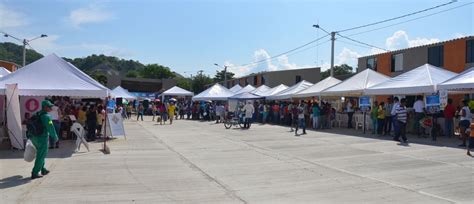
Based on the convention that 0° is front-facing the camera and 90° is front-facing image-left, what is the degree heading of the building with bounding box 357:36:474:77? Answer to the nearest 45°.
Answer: approximately 45°

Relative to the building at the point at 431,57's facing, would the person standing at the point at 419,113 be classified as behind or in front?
in front

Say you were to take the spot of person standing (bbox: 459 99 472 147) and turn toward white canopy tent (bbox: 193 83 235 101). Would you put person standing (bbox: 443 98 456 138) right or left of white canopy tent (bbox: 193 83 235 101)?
right

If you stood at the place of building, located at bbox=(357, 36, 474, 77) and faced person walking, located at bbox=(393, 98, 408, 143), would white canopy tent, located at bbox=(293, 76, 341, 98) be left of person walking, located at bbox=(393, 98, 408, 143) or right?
right
